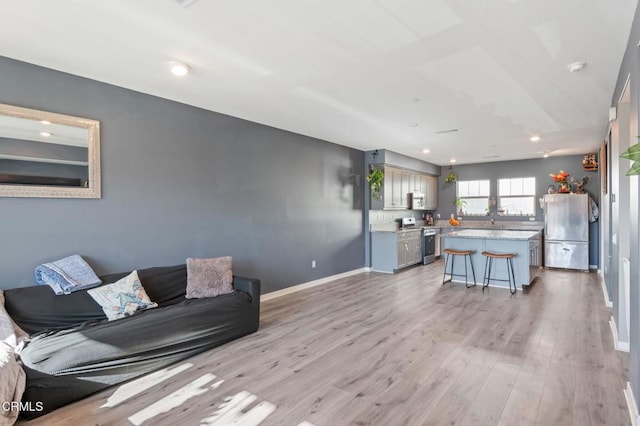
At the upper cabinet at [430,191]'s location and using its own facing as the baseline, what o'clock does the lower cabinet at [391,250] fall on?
The lower cabinet is roughly at 2 o'clock from the upper cabinet.

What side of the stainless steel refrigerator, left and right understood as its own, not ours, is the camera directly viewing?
front

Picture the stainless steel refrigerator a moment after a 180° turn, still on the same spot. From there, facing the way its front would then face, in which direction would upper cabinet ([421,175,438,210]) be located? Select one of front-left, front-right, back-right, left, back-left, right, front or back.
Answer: left

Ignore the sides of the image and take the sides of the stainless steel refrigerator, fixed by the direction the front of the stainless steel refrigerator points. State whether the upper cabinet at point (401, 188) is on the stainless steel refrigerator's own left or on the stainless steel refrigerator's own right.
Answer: on the stainless steel refrigerator's own right

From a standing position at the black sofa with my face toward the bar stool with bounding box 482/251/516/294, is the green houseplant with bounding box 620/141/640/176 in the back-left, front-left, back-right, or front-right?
front-right

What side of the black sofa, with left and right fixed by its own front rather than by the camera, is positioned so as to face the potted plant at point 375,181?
left

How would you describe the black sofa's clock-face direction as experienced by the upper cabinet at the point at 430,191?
The black sofa is roughly at 2 o'clock from the upper cabinet.

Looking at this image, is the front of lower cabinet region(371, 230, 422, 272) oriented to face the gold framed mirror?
no

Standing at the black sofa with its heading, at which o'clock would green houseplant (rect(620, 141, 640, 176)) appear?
The green houseplant is roughly at 12 o'clock from the black sofa.

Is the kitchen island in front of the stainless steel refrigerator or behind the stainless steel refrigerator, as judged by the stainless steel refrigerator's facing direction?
in front

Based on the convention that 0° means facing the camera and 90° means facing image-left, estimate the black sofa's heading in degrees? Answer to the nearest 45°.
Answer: approximately 315°

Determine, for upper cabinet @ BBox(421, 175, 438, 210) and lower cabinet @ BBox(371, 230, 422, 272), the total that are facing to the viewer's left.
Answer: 0

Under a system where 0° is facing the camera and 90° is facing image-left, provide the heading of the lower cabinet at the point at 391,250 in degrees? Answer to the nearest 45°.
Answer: approximately 315°

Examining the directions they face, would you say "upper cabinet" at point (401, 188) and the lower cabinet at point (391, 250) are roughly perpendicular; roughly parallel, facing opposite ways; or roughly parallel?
roughly parallel
